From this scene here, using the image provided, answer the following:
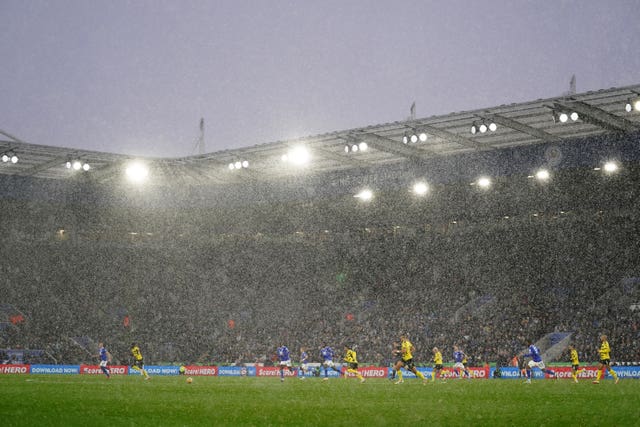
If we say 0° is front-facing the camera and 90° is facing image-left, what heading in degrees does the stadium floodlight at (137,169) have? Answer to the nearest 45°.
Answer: approximately 0°

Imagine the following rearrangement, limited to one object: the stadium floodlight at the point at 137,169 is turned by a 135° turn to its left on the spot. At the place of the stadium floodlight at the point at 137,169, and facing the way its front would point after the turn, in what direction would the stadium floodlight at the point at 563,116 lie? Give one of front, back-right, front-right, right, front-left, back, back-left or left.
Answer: right

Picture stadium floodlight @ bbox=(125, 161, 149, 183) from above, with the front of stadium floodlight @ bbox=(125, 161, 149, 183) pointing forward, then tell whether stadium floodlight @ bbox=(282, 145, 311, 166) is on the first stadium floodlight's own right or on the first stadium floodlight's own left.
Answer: on the first stadium floodlight's own left
